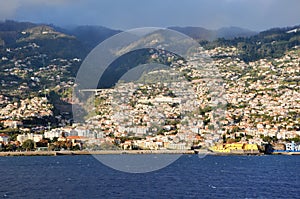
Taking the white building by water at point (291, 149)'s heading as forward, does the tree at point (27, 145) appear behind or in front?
in front
